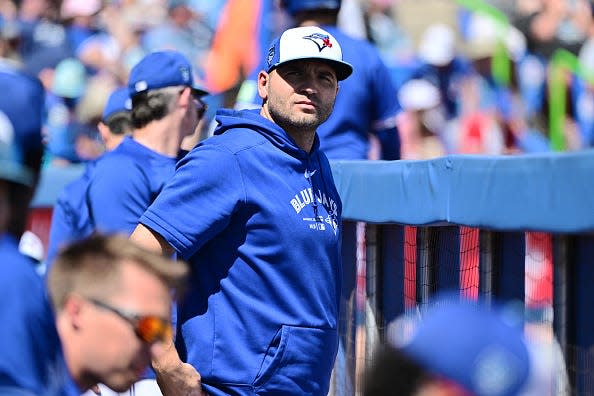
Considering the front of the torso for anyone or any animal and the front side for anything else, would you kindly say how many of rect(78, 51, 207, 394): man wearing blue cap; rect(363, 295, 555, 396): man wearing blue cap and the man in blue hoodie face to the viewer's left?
0

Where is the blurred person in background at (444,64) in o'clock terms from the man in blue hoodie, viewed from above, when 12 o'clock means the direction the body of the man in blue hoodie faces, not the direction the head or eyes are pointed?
The blurred person in background is roughly at 8 o'clock from the man in blue hoodie.

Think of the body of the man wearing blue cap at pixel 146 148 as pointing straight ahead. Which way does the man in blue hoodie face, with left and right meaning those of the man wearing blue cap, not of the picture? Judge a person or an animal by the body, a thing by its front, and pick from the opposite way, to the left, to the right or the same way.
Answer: to the right

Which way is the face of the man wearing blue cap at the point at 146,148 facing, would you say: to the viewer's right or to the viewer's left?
to the viewer's right

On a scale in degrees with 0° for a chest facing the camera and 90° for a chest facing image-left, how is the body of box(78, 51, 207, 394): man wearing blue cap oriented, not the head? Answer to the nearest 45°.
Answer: approximately 225°
